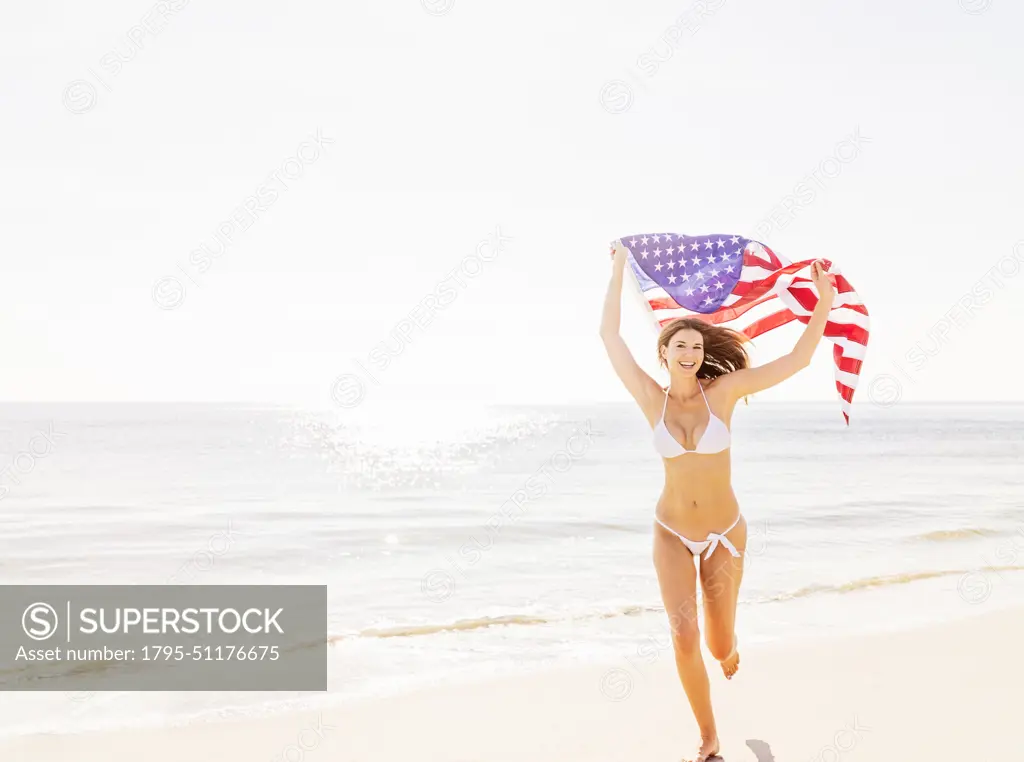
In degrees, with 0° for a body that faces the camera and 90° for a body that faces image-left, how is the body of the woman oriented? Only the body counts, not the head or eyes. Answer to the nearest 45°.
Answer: approximately 0°
